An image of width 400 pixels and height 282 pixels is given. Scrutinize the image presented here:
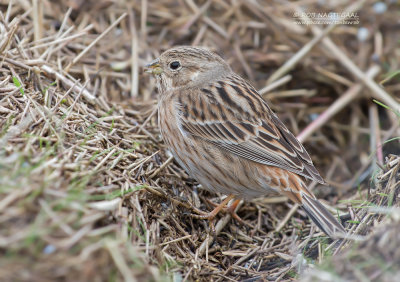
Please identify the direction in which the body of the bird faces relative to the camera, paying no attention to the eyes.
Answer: to the viewer's left
